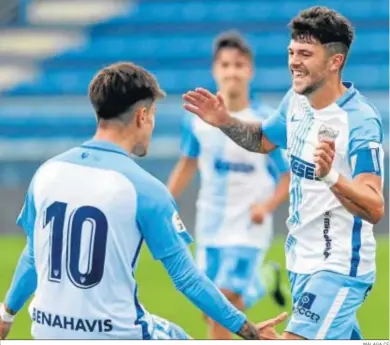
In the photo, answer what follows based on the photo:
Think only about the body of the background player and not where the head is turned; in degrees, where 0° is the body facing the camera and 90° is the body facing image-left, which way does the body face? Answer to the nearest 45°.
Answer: approximately 0°

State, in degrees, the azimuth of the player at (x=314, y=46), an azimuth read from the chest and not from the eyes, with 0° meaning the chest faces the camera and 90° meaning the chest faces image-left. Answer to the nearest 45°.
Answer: approximately 45°
